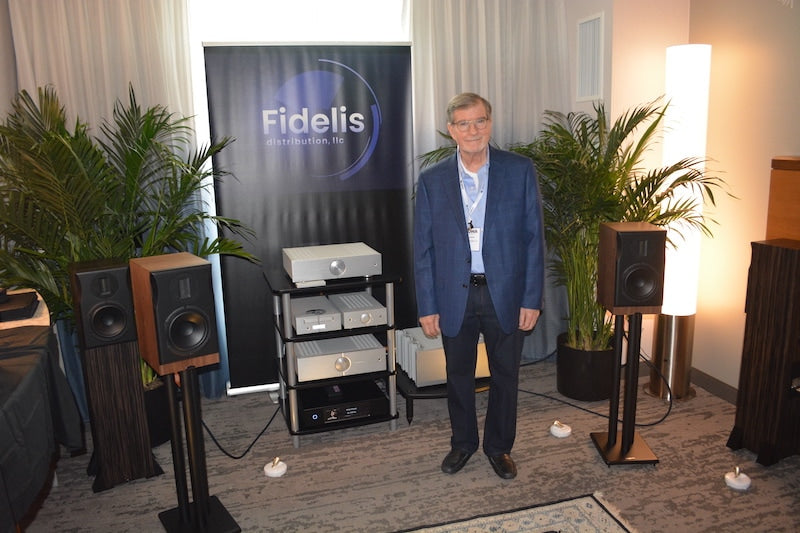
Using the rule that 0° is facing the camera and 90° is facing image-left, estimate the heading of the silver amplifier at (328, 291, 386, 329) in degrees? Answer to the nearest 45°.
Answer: approximately 315°

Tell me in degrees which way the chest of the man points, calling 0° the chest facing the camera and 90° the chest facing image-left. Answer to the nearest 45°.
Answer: approximately 0°

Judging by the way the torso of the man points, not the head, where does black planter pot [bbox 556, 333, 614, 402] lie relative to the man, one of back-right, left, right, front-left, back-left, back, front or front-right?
back-left

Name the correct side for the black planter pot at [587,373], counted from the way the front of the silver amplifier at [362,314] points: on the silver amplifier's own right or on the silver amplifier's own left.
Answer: on the silver amplifier's own left

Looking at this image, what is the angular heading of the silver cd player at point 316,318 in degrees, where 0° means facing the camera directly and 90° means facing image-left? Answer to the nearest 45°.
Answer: approximately 315°

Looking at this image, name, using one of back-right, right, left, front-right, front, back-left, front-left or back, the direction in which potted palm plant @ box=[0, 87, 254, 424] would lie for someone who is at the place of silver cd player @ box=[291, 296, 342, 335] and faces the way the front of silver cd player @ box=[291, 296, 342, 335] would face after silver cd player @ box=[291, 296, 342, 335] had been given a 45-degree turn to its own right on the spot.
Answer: right

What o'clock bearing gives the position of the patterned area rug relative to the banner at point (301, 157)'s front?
The patterned area rug is roughly at 11 o'clock from the banner.
